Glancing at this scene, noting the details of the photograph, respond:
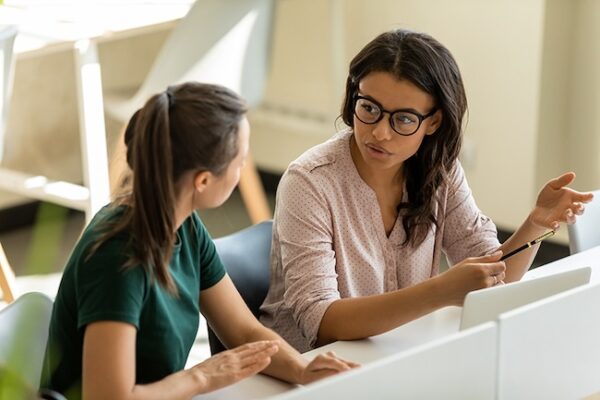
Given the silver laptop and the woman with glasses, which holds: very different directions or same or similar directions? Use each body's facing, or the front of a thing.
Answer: very different directions

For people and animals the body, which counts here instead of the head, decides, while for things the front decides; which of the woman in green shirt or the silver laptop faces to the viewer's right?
the woman in green shirt

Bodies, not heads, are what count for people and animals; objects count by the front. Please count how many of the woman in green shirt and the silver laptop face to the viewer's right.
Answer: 1

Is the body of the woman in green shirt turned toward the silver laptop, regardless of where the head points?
yes

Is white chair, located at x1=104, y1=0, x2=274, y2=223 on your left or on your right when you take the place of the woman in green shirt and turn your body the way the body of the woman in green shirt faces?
on your left

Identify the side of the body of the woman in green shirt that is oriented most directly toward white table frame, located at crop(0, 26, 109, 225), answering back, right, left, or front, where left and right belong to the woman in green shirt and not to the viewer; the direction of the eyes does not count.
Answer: left

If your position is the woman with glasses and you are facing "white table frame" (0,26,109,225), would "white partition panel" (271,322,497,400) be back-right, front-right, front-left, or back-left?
back-left

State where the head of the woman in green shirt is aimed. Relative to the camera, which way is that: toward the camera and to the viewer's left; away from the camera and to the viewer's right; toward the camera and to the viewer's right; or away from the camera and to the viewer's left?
away from the camera and to the viewer's right
